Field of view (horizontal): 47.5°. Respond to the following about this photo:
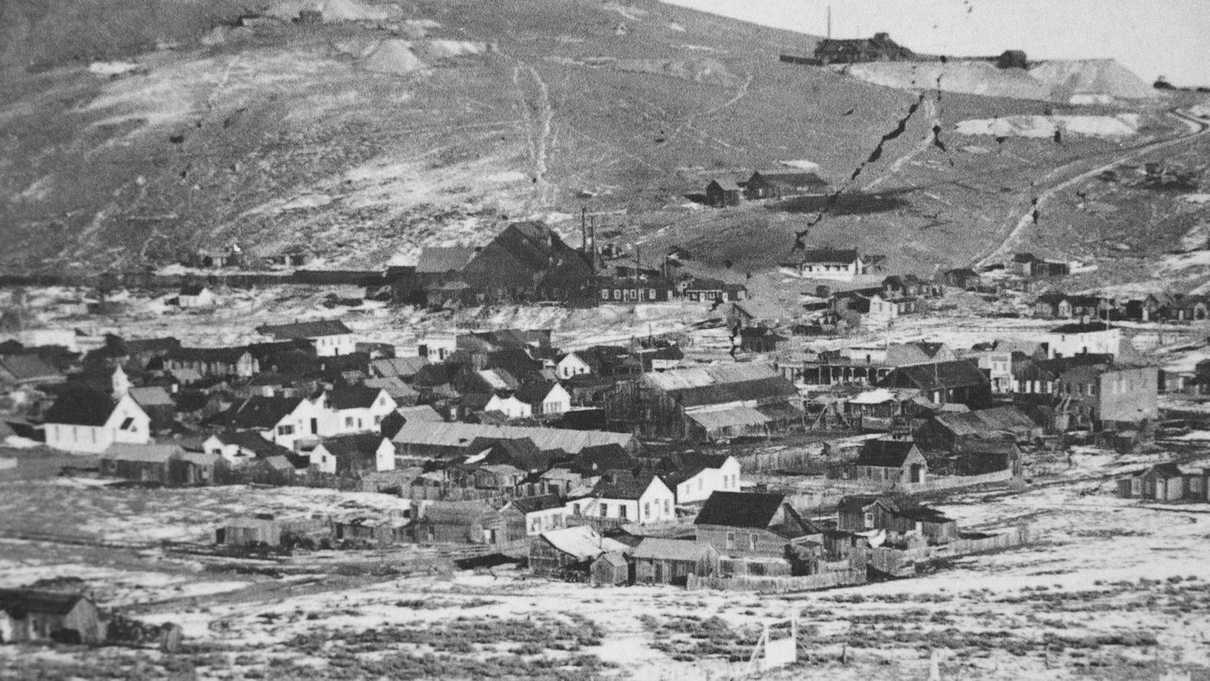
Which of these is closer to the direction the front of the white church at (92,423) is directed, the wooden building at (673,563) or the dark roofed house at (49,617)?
the wooden building

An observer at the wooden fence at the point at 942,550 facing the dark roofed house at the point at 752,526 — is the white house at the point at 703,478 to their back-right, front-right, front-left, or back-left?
front-right

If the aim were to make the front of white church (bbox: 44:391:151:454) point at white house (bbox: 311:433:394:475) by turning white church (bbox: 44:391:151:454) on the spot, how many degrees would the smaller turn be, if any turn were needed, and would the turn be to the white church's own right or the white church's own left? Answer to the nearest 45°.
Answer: approximately 45° to the white church's own left

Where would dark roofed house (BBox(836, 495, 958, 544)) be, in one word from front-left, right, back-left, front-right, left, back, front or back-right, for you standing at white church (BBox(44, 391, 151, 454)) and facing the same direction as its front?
front

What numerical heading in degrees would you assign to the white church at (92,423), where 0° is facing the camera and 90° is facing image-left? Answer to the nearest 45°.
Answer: approximately 315°

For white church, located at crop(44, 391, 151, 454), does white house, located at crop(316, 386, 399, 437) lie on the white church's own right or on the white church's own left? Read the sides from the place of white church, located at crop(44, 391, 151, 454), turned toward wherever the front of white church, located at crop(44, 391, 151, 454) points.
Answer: on the white church's own left

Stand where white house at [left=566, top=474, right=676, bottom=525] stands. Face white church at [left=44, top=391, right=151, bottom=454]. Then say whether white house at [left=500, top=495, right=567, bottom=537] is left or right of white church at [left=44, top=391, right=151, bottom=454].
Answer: left

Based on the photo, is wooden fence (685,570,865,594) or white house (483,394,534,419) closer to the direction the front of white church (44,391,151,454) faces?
the wooden fence

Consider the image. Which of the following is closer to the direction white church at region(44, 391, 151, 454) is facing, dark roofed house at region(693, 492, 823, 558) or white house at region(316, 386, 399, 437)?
the dark roofed house

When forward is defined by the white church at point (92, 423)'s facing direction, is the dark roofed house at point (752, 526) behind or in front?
in front

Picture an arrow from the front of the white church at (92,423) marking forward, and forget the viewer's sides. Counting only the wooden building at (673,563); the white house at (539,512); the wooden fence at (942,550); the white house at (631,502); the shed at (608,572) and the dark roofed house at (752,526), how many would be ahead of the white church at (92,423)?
6

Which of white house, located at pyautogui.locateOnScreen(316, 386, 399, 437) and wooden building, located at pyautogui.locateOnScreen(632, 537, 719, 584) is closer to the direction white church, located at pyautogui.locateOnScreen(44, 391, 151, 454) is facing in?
the wooden building

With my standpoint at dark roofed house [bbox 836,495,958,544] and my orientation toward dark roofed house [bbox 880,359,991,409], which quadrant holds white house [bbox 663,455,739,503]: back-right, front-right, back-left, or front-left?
front-left

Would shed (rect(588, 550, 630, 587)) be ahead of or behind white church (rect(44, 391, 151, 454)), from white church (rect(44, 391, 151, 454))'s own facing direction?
ahead

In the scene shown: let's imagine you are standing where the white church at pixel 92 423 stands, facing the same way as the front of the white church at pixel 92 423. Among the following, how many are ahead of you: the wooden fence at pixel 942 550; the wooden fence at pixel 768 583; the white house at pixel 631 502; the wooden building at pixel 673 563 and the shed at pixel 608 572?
5
